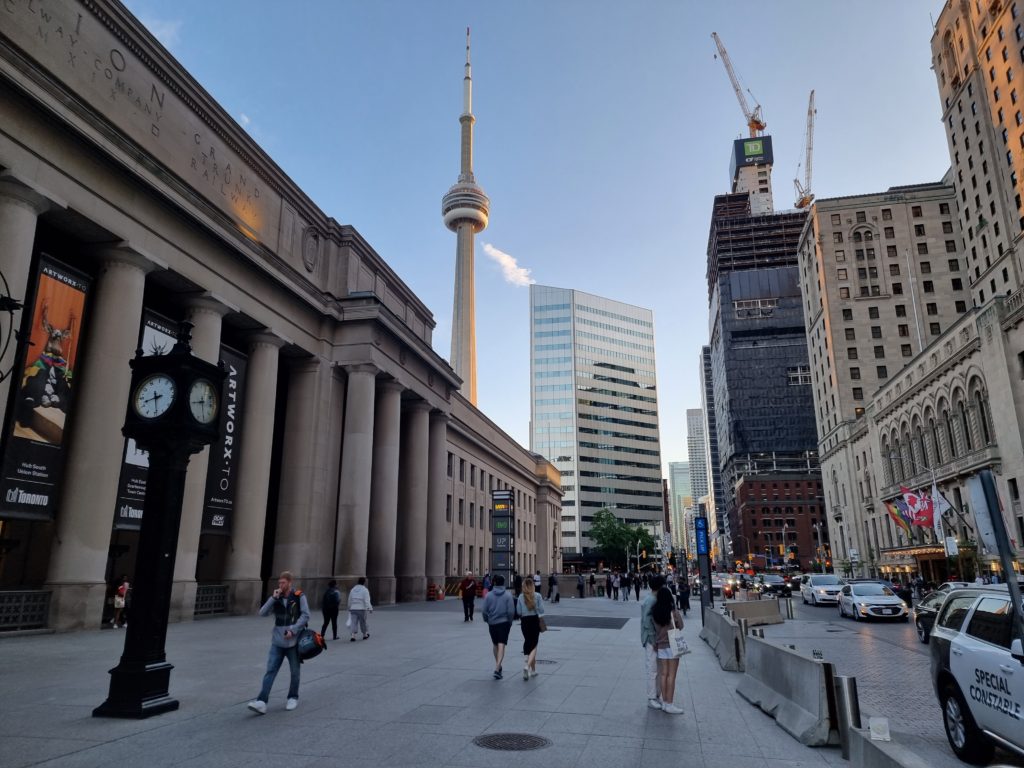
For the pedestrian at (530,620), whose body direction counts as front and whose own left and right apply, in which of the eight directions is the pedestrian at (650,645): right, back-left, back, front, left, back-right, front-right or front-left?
back-right

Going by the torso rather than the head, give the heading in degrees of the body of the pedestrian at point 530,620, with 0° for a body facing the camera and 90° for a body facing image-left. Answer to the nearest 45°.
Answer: approximately 180°

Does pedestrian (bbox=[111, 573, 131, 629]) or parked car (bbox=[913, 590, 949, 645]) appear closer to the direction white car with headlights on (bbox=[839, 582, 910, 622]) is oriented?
the parked car

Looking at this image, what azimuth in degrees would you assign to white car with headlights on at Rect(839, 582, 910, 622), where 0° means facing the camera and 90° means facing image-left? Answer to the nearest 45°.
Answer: approximately 315°

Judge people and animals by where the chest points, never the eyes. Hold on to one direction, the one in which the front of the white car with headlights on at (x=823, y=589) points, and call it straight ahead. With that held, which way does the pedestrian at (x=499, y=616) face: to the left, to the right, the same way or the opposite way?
the opposite way

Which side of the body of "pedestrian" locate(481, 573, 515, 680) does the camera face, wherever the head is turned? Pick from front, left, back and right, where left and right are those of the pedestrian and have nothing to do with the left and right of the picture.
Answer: back

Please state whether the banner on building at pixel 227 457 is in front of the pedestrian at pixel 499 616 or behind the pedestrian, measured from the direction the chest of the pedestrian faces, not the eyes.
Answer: in front

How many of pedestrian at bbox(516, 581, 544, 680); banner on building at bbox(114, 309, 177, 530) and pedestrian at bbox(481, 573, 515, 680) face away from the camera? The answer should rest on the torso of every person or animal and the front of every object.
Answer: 2

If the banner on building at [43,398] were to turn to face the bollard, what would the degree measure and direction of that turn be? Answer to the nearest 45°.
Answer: approximately 45° to its right

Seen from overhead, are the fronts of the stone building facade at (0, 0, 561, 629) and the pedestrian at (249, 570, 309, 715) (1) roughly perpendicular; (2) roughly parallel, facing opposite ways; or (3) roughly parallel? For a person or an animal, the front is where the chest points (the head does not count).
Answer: roughly perpendicular

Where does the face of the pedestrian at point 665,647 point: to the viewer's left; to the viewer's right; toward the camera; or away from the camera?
away from the camera

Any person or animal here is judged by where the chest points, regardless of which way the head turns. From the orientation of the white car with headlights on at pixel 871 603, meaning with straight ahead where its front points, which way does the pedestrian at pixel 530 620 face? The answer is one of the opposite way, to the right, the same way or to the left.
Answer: the opposite way

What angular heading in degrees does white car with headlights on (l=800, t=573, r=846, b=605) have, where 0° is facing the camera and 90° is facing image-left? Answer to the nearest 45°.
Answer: approximately 315°
